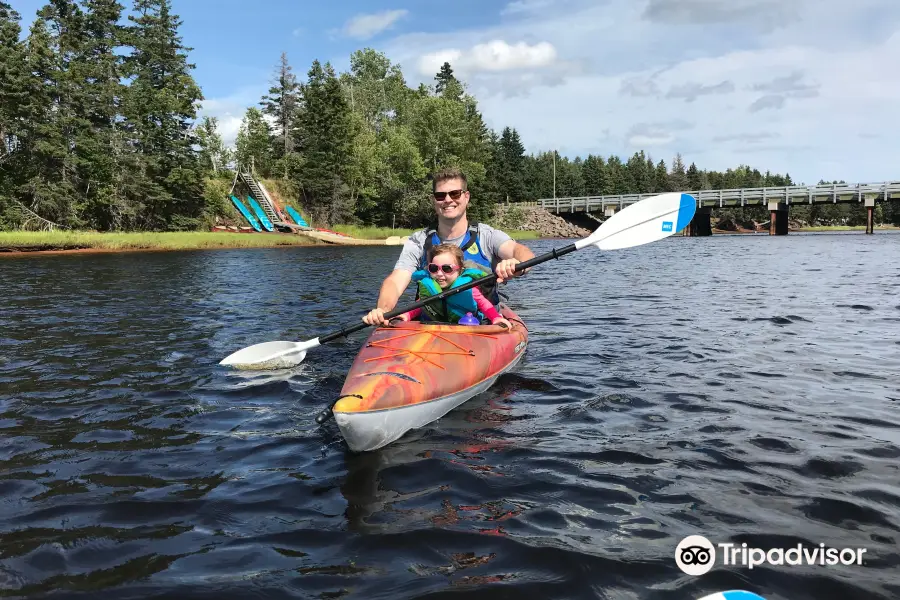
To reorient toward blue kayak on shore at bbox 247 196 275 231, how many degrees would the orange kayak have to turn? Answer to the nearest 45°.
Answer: approximately 135° to its right

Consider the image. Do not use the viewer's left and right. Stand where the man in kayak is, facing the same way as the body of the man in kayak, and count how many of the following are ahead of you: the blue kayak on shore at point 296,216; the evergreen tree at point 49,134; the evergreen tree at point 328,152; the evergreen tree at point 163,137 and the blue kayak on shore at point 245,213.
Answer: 0

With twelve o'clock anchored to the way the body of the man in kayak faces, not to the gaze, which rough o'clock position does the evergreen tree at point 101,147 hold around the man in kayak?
The evergreen tree is roughly at 5 o'clock from the man in kayak.

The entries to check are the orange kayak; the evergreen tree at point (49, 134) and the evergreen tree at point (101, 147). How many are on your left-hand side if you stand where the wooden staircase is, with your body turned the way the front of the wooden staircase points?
0

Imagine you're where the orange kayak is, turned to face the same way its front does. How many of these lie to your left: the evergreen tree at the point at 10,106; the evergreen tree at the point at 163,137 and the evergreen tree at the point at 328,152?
0

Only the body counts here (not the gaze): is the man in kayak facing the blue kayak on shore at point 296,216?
no

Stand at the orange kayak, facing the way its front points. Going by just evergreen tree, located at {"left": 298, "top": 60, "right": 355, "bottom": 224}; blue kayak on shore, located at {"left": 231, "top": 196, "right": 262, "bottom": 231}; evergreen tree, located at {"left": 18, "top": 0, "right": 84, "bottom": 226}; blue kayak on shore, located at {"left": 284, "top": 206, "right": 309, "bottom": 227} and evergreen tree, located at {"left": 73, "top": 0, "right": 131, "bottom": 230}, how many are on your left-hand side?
0

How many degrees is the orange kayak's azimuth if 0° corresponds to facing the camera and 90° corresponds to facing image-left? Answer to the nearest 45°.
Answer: approximately 45°

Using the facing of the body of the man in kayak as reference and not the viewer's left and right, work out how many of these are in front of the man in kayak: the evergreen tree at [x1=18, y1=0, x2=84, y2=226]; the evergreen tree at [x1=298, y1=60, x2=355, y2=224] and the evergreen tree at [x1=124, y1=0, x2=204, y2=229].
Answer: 0

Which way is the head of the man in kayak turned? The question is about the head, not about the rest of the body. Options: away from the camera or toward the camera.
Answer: toward the camera

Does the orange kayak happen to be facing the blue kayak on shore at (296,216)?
no

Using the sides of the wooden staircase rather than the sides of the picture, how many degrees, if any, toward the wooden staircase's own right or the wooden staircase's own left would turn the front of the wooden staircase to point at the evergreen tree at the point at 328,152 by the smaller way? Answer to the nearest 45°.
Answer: approximately 45° to the wooden staircase's own left

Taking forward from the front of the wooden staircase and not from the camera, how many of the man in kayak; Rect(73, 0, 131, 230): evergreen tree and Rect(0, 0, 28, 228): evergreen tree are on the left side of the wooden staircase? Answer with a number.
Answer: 0

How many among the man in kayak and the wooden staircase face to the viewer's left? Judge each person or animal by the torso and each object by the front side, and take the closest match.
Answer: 0

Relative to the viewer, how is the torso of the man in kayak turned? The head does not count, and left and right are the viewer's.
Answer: facing the viewer

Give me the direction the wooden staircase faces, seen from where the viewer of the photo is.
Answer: facing the viewer and to the right of the viewer
